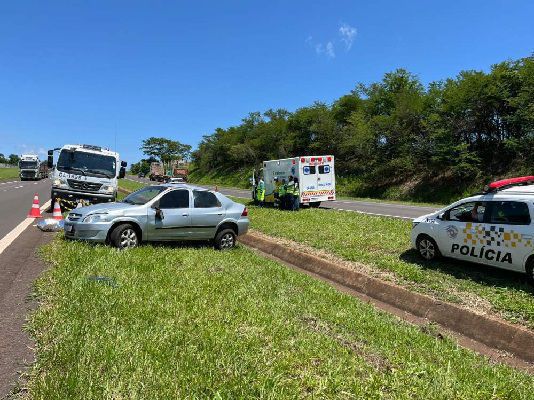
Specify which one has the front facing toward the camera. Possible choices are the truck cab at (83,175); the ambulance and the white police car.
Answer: the truck cab

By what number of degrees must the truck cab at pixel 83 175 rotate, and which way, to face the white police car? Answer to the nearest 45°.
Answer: approximately 45° to its left

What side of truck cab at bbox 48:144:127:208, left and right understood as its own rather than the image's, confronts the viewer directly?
front

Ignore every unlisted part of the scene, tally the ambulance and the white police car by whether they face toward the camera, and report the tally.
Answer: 0

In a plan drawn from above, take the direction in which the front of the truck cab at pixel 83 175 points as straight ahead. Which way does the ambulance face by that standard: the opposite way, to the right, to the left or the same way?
the opposite way

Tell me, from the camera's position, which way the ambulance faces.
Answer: facing away from the viewer and to the left of the viewer

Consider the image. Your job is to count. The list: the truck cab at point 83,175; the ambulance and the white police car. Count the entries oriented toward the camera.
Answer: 1

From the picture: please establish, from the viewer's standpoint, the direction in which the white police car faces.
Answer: facing away from the viewer and to the left of the viewer

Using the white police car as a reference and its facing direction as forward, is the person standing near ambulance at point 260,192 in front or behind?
in front
